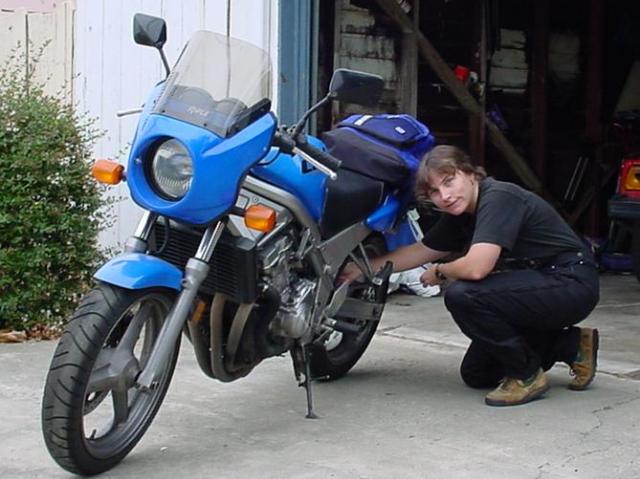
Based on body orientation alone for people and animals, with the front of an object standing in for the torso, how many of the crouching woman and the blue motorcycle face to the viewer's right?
0

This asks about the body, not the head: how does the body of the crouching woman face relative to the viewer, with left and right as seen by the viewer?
facing to the left of the viewer

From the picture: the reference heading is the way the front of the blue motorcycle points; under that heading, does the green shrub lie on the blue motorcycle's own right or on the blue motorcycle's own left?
on the blue motorcycle's own right

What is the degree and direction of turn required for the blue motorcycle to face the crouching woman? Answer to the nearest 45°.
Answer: approximately 180°

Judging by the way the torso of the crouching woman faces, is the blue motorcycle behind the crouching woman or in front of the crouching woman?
in front

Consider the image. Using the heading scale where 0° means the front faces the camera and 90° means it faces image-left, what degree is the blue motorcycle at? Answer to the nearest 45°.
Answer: approximately 45°
